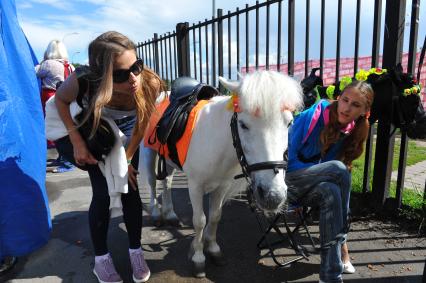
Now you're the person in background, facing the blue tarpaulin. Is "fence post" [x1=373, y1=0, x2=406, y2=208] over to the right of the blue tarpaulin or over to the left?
left

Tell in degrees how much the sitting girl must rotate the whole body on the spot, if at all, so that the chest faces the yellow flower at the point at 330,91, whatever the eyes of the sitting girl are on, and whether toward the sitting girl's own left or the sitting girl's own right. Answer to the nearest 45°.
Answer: approximately 135° to the sitting girl's own left

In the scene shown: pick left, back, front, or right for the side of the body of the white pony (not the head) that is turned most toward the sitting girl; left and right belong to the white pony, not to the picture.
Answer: left

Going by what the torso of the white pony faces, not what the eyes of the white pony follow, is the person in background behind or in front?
behind

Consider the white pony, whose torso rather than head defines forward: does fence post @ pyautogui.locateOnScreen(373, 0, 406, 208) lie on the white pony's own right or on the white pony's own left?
on the white pony's own left
